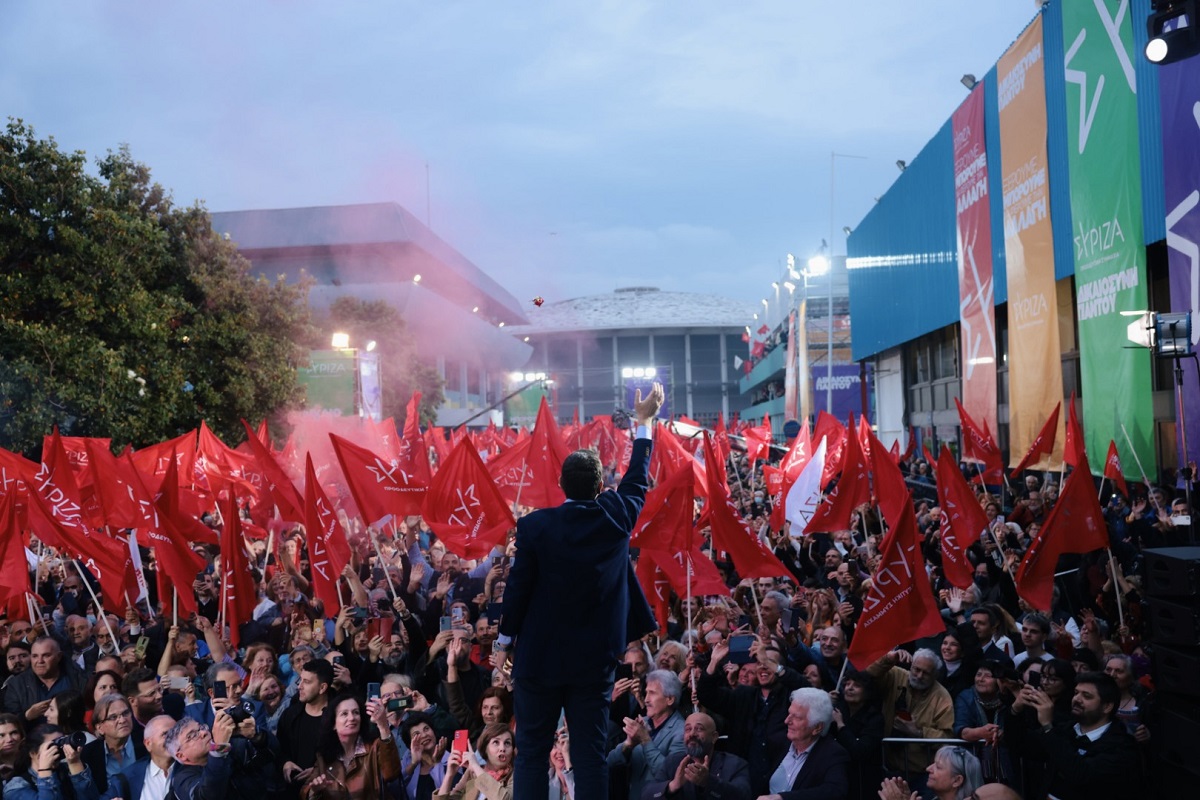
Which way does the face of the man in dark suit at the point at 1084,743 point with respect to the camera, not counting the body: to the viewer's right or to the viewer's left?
to the viewer's left

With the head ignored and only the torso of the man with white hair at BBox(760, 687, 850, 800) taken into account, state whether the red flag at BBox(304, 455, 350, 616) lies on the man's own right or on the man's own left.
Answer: on the man's own right

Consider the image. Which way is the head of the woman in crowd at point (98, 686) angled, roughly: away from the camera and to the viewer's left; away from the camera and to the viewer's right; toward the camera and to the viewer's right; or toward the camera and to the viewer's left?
toward the camera and to the viewer's right

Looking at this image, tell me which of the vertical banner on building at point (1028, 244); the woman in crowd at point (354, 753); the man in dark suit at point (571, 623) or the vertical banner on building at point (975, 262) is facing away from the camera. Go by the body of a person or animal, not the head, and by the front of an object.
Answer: the man in dark suit

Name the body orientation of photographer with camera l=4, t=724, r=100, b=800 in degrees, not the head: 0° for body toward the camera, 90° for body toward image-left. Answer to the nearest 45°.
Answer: approximately 315°

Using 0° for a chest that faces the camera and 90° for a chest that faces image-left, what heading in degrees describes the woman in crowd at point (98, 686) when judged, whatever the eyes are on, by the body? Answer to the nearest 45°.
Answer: approximately 315°

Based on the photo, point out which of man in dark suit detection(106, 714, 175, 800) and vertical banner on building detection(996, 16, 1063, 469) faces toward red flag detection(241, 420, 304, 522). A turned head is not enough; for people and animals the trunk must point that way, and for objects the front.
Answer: the vertical banner on building

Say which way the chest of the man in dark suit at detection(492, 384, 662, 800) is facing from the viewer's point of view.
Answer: away from the camera

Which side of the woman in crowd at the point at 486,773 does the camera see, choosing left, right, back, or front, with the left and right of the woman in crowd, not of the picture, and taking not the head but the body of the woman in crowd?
front

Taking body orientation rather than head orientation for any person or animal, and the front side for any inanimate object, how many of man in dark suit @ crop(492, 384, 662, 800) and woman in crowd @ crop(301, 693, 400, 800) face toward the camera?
1

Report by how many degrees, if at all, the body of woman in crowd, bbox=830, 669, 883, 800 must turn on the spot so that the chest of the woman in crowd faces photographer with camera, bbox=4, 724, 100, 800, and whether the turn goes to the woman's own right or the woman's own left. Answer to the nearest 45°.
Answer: approximately 45° to the woman's own right

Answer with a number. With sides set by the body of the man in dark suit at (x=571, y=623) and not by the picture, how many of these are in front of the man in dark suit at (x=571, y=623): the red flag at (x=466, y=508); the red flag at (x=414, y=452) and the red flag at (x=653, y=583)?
3

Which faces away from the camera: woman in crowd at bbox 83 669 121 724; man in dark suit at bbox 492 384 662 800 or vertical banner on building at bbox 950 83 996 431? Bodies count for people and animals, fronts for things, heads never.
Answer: the man in dark suit

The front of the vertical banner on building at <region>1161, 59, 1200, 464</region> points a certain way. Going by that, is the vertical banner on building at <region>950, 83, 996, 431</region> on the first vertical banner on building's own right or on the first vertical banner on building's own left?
on the first vertical banner on building's own right

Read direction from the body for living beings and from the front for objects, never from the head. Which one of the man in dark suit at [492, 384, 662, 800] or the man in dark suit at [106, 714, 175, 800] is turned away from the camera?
the man in dark suit at [492, 384, 662, 800]

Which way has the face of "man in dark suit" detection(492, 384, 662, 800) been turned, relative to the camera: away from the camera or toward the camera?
away from the camera

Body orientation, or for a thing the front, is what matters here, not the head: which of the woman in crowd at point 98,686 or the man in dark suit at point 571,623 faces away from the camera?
the man in dark suit

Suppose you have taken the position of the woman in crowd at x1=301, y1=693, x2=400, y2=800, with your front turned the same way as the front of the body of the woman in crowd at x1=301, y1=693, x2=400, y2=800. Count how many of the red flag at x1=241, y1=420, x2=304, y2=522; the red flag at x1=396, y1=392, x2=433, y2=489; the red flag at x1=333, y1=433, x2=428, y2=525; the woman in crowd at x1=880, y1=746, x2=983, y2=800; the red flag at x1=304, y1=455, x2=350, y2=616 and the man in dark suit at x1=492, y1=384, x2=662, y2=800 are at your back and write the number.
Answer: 4
